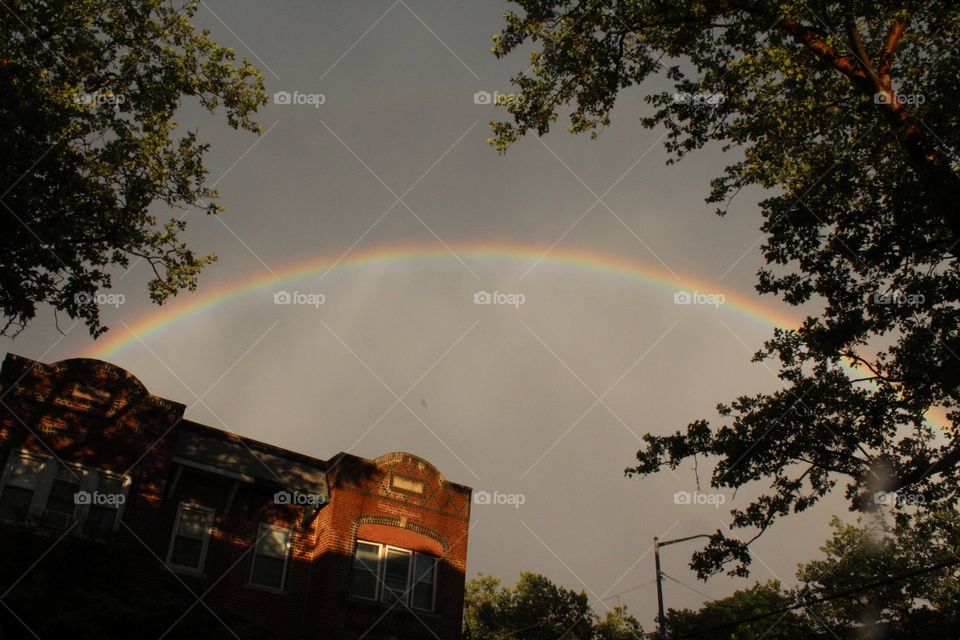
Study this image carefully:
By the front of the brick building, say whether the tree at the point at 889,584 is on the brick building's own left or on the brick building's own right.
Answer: on the brick building's own left

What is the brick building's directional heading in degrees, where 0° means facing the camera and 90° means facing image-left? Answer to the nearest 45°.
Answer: approximately 315°
